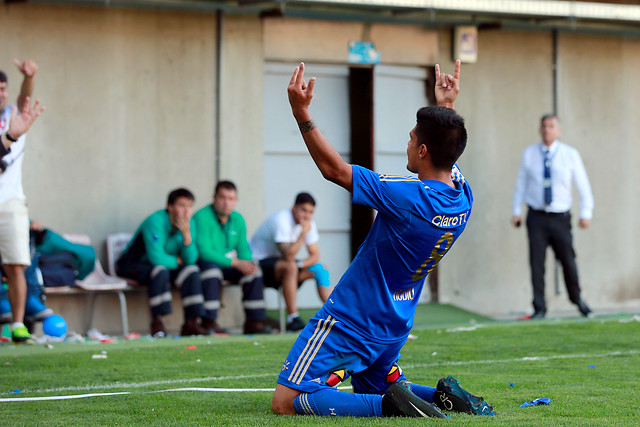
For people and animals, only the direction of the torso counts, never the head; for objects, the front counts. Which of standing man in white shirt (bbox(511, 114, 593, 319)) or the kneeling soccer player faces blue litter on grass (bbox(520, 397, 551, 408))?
the standing man in white shirt

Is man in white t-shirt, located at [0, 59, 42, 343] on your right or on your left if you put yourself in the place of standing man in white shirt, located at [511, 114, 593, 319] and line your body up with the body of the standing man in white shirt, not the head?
on your right

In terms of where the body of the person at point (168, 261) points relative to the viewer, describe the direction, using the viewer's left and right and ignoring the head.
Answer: facing the viewer and to the right of the viewer

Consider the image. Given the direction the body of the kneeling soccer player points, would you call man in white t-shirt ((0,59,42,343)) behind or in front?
in front

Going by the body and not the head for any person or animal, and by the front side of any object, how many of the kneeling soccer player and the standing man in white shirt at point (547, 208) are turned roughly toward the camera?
1

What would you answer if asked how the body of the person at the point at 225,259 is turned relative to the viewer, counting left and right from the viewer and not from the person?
facing the viewer and to the right of the viewer

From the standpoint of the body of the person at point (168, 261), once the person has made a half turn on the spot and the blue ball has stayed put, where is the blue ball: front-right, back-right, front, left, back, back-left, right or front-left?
left

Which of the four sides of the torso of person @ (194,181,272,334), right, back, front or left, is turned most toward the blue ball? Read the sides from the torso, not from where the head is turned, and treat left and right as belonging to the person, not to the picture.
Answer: right

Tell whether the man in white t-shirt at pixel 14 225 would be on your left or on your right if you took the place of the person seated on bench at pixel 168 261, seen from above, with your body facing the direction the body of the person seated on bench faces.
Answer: on your right

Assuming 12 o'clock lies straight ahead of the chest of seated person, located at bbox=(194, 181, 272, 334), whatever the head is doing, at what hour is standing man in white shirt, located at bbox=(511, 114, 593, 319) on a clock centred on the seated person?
The standing man in white shirt is roughly at 10 o'clock from the seated person.
